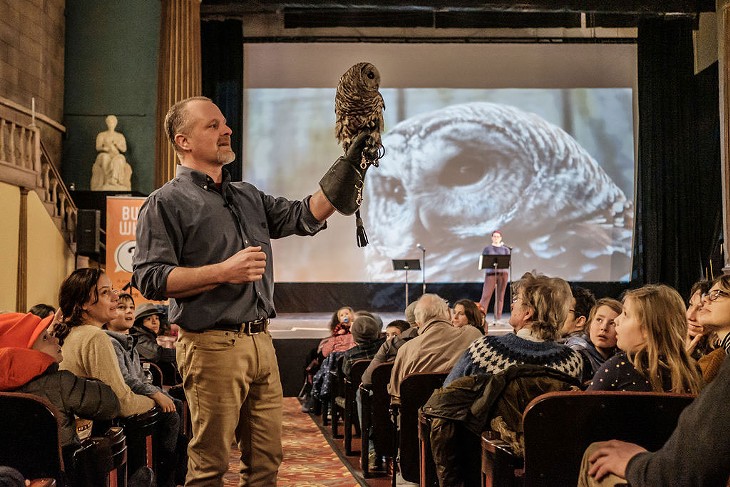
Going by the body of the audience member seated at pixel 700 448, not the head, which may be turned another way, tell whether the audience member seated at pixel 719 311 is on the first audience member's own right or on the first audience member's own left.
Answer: on the first audience member's own right

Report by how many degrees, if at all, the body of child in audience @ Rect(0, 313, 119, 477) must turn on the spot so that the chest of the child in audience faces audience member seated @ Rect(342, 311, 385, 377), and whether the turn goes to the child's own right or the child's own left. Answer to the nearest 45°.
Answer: approximately 45° to the child's own left

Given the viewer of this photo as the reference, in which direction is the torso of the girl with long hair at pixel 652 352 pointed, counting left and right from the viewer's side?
facing away from the viewer and to the left of the viewer

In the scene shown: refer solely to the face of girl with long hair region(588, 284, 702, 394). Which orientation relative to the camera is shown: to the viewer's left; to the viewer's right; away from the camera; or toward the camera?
to the viewer's left

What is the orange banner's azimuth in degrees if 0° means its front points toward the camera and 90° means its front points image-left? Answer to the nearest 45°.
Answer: approximately 0°

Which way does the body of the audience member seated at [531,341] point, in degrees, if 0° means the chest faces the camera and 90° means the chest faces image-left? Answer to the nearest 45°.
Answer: approximately 135°

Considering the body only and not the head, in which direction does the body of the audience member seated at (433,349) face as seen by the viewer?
away from the camera

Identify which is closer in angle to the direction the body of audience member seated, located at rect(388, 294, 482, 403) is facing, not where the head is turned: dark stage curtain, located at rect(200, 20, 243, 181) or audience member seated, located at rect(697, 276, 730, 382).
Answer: the dark stage curtain

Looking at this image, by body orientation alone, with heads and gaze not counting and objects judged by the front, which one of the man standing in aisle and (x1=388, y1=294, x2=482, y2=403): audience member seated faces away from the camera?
the audience member seated

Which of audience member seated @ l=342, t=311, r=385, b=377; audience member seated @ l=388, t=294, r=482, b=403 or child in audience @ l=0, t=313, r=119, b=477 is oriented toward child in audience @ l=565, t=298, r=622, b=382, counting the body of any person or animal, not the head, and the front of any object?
child in audience @ l=0, t=313, r=119, b=477

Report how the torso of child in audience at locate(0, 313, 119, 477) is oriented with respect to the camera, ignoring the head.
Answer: to the viewer's right

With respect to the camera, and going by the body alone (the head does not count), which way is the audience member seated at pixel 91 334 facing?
to the viewer's right

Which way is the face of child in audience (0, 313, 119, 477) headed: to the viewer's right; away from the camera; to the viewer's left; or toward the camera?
to the viewer's right

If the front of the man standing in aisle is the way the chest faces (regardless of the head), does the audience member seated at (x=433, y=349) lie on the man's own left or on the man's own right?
on the man's own left
